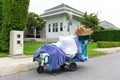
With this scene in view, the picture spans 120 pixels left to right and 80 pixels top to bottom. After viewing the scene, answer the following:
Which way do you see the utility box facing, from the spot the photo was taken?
facing the viewer and to the right of the viewer

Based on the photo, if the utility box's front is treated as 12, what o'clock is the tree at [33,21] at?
The tree is roughly at 8 o'clock from the utility box.

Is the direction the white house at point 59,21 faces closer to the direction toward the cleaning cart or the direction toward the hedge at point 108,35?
the cleaning cart

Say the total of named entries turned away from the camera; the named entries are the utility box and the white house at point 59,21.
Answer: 0

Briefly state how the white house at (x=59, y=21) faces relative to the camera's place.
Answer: facing the viewer and to the left of the viewer

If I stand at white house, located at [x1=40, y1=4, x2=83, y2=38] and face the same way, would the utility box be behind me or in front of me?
in front

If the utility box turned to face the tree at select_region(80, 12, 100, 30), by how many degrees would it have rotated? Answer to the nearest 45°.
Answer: approximately 90° to its left

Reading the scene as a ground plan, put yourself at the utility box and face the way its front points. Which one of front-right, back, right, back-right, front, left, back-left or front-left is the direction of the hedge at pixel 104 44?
left

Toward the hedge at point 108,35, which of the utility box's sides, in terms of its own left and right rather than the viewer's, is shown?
left

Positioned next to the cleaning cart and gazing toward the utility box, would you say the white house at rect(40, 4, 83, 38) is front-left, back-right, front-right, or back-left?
front-right
